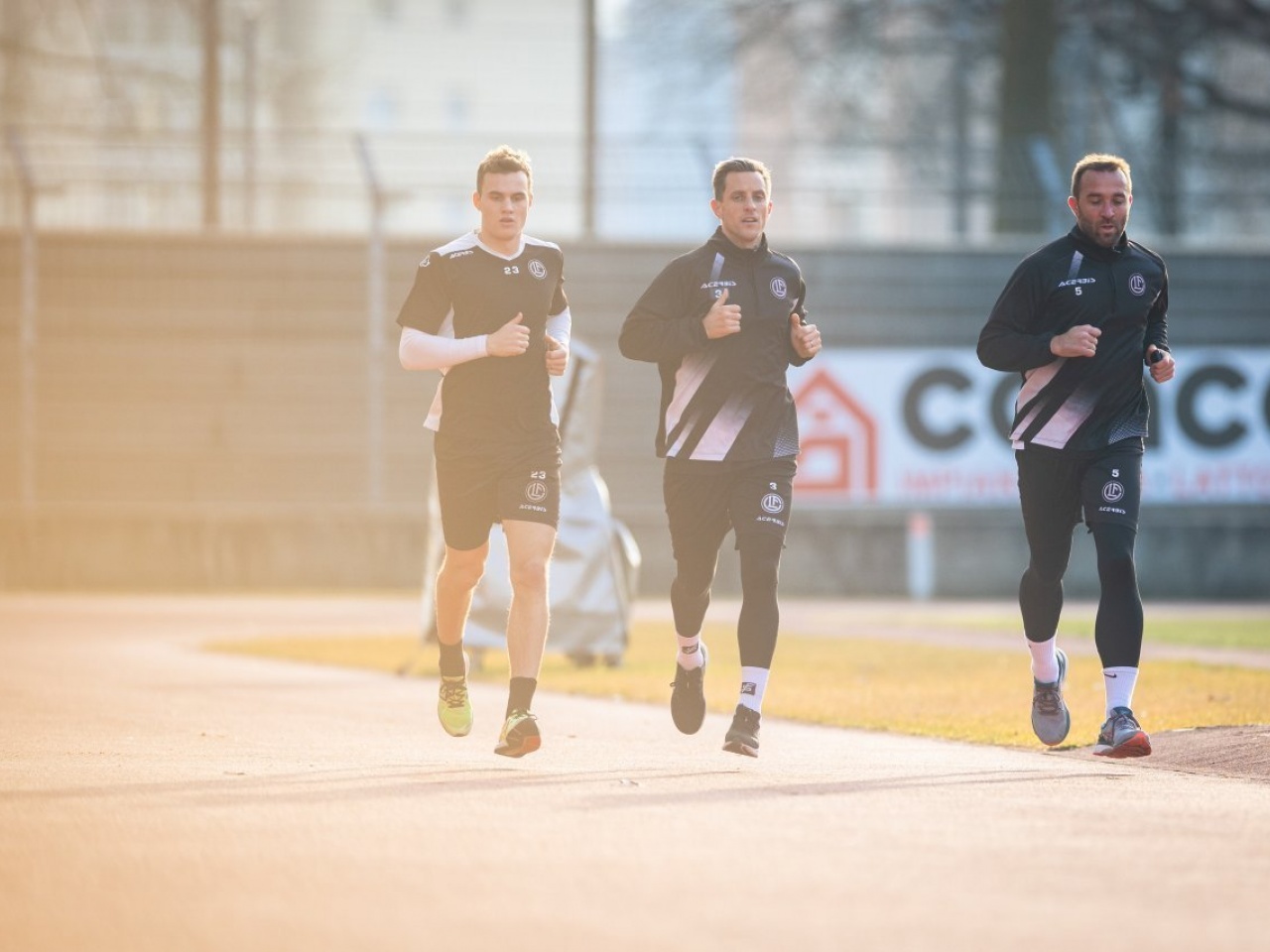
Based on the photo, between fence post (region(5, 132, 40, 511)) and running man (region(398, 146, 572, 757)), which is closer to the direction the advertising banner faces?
the running man

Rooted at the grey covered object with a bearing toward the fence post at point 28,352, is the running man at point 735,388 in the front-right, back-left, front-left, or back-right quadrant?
back-left

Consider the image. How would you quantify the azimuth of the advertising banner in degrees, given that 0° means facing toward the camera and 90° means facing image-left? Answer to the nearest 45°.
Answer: approximately 0°

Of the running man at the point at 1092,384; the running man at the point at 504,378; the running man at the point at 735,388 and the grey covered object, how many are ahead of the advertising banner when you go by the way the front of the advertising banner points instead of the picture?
4

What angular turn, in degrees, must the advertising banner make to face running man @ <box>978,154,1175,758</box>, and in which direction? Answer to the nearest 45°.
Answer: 0° — it already faces them

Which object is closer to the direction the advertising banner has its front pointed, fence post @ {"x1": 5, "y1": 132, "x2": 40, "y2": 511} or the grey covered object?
the grey covered object

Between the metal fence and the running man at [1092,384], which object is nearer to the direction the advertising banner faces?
the running man

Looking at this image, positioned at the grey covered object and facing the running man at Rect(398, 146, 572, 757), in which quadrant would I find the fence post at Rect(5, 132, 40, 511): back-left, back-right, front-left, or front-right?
back-right

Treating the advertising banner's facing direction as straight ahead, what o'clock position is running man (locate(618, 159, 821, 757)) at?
The running man is roughly at 12 o'clock from the advertising banner.
